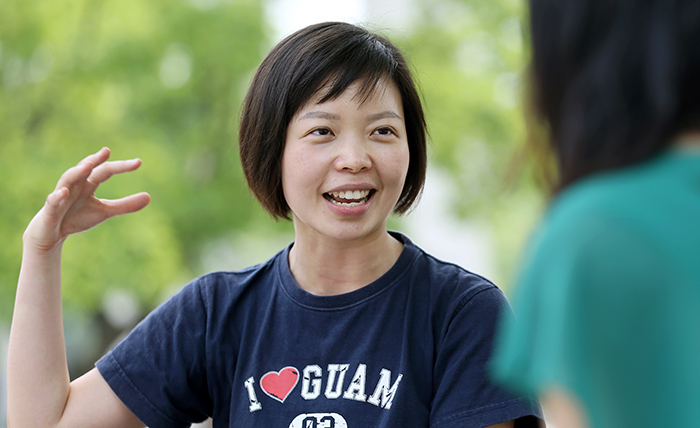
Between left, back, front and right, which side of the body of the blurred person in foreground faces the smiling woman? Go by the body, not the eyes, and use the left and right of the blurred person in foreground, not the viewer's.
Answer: front

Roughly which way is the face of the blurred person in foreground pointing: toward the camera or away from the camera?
away from the camera

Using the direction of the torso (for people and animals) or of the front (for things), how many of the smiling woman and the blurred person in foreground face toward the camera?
1

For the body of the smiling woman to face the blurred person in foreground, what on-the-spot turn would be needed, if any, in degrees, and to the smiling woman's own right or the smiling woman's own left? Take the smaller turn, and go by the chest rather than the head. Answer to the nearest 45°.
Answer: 0° — they already face them

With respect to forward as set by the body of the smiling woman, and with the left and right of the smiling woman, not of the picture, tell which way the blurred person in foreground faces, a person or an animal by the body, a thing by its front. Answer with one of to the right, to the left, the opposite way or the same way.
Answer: the opposite way

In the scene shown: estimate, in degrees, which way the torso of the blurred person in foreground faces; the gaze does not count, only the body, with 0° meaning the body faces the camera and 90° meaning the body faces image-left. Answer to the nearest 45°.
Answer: approximately 135°
